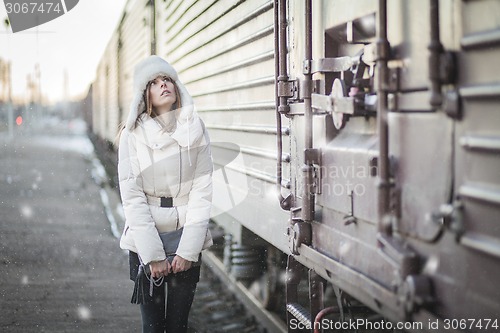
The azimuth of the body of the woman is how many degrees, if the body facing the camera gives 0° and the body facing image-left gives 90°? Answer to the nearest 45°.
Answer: approximately 0°
